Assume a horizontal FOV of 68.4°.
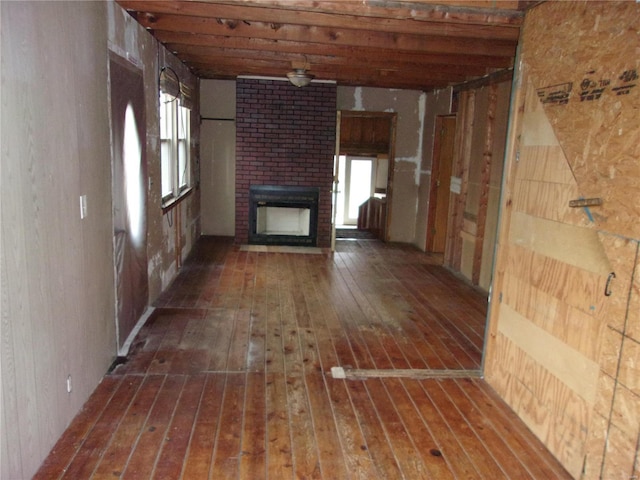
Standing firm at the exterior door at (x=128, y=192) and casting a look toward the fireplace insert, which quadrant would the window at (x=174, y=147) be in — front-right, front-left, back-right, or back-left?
front-left

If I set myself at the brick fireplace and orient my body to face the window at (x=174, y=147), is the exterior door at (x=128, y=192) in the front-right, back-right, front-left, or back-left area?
front-left

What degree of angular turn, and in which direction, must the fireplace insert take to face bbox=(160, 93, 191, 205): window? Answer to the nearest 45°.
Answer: approximately 45° to its right

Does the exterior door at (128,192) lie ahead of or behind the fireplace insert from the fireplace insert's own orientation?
ahead

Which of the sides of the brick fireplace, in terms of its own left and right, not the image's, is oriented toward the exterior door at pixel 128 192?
front

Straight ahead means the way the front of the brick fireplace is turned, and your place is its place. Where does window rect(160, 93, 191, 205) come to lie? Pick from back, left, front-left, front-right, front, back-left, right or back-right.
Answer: front-right

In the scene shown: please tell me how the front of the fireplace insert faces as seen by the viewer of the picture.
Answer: facing the viewer

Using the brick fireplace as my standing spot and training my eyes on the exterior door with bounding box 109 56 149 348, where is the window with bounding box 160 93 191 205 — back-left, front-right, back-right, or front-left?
front-right
